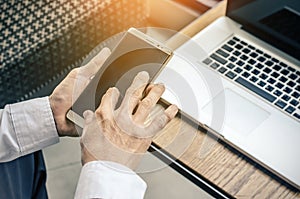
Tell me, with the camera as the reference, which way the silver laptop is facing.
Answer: facing the viewer and to the left of the viewer
